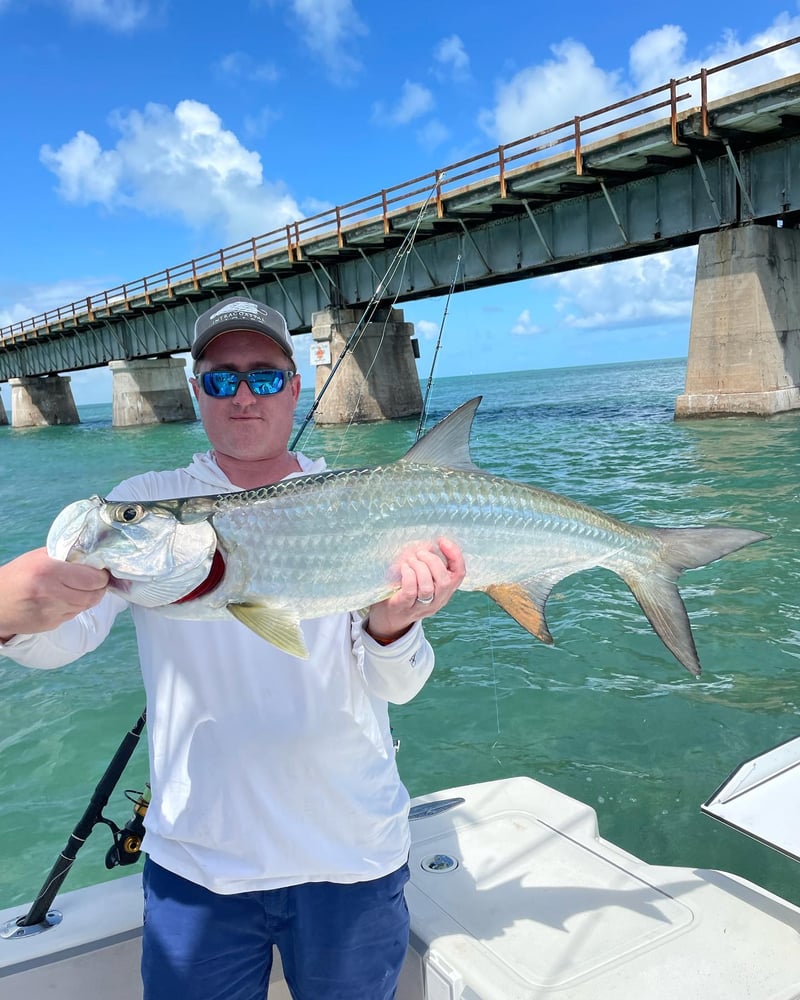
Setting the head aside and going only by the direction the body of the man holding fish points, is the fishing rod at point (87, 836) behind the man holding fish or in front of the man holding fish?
behind

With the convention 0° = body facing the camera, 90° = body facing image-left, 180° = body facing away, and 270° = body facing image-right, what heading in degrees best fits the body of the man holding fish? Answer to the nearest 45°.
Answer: approximately 0°
